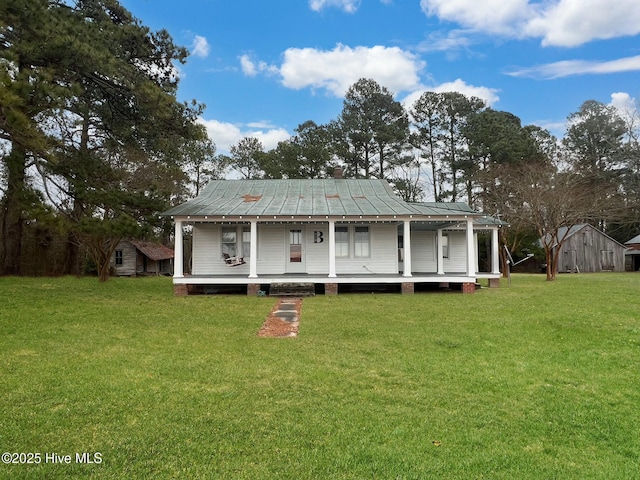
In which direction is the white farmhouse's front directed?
toward the camera

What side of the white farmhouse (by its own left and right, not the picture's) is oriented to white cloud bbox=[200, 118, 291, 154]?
back

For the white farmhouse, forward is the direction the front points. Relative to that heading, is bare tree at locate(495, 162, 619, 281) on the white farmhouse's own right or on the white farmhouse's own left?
on the white farmhouse's own left

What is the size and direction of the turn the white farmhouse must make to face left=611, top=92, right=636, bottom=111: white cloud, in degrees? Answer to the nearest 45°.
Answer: approximately 135° to its left

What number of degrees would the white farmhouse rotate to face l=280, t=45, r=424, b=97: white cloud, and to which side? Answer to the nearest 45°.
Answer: approximately 180°
